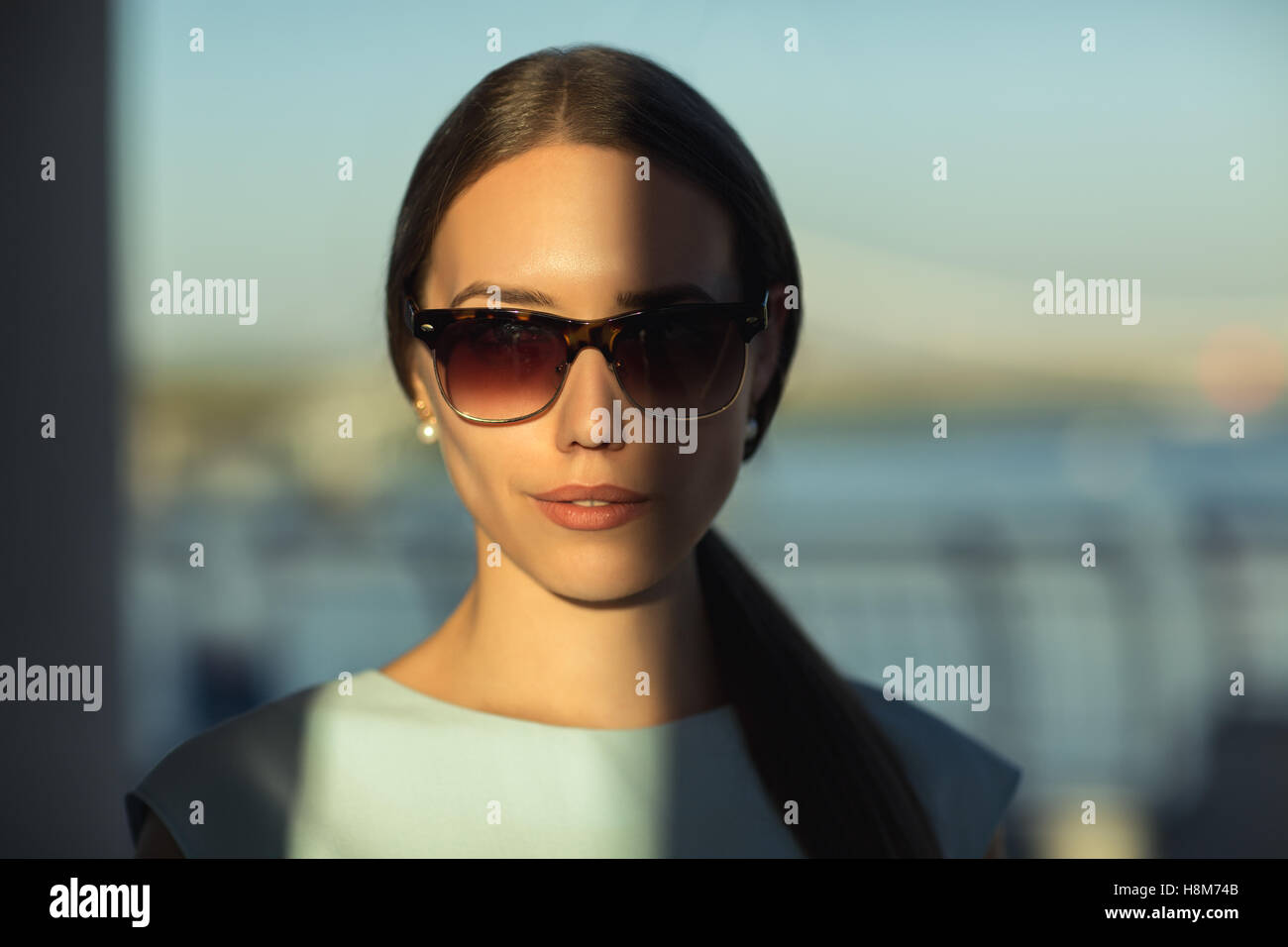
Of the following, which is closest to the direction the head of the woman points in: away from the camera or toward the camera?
toward the camera

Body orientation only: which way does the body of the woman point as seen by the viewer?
toward the camera
